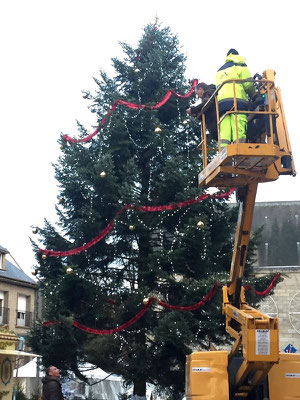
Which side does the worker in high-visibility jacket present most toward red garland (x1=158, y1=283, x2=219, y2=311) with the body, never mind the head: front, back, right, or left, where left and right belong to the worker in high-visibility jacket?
front

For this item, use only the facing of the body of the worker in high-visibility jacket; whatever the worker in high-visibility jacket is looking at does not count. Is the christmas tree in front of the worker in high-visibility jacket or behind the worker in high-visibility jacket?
in front

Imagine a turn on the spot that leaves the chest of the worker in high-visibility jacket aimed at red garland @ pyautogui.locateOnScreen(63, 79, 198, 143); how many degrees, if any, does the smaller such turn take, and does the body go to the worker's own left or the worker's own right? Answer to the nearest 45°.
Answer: approximately 45° to the worker's own left

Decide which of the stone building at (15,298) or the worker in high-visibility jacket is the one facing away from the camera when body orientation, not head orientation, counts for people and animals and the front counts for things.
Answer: the worker in high-visibility jacket

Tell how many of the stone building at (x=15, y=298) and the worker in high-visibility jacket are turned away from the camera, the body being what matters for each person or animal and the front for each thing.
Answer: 1

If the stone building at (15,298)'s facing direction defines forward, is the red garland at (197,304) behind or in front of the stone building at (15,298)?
in front

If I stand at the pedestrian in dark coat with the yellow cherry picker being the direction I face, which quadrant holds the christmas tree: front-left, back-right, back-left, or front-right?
front-left

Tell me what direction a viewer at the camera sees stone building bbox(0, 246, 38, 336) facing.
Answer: facing the viewer and to the right of the viewer

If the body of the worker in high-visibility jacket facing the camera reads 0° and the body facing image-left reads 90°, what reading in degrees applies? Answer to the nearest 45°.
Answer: approximately 180°
